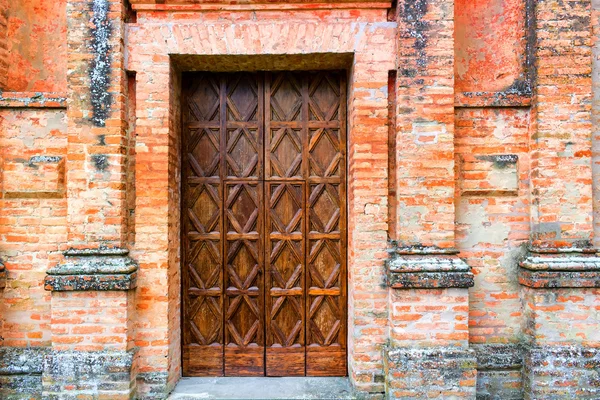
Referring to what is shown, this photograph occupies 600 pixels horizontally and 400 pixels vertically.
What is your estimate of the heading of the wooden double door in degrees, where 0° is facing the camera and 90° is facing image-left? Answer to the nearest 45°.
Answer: approximately 0°
